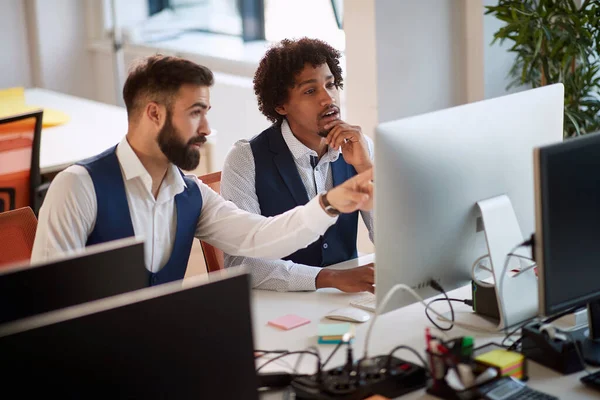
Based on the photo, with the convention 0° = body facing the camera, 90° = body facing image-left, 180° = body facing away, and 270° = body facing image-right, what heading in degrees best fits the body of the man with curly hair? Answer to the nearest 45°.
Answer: approximately 315°
